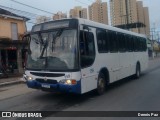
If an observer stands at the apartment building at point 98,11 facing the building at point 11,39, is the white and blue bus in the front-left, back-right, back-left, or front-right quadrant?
front-left

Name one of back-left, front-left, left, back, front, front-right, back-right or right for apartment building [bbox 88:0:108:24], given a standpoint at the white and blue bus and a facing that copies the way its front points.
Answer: back-right

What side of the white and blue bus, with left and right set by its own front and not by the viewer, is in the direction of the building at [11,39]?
right

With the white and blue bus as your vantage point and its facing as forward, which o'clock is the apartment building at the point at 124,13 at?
The apartment building is roughly at 5 o'clock from the white and blue bus.

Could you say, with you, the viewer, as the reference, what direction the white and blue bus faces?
facing the viewer and to the left of the viewer

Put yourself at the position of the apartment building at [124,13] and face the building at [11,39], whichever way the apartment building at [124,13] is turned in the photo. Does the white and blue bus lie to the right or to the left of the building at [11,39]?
left
